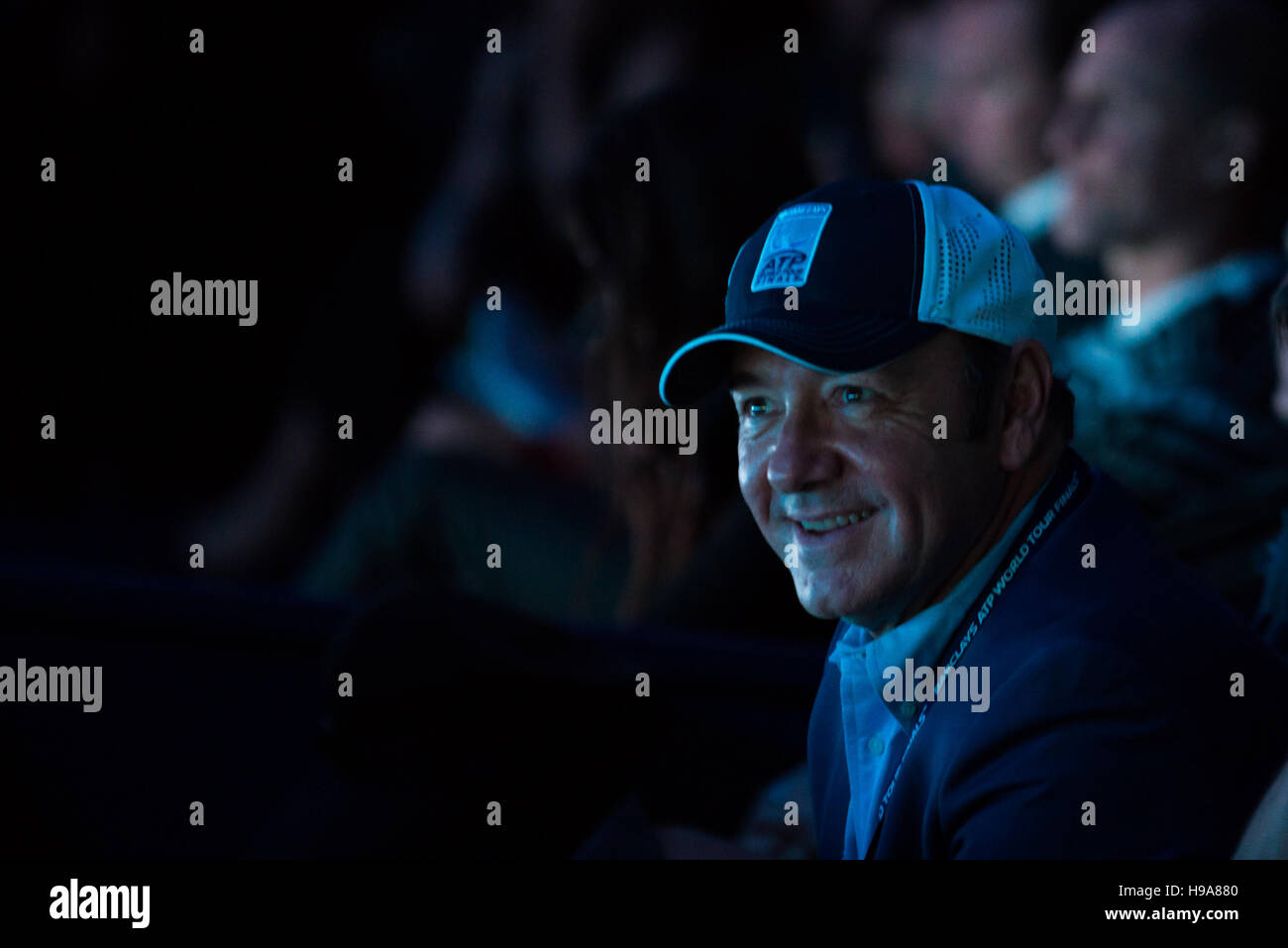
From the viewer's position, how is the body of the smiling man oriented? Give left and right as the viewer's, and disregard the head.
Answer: facing the viewer and to the left of the viewer

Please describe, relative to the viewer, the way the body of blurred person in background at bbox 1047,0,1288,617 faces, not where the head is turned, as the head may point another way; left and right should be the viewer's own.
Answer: facing to the left of the viewer

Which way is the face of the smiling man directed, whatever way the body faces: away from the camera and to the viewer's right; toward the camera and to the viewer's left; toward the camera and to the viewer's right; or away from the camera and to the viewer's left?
toward the camera and to the viewer's left

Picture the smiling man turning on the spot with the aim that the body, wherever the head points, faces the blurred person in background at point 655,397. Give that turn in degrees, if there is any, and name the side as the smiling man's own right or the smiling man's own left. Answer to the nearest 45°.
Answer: approximately 135° to the smiling man's own right

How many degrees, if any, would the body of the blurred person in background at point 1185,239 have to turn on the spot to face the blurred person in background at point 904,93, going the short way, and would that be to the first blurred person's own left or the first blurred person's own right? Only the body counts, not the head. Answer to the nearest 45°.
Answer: approximately 45° to the first blurred person's own right

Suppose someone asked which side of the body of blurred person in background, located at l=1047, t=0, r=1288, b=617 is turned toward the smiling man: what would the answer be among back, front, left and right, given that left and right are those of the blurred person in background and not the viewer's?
left

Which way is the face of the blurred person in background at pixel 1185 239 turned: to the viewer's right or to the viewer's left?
to the viewer's left

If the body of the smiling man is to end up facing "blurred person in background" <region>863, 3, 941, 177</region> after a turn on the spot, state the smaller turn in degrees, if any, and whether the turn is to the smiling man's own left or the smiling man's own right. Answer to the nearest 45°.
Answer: approximately 135° to the smiling man's own right

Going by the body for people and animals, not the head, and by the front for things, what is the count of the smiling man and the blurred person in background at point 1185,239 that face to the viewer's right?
0
